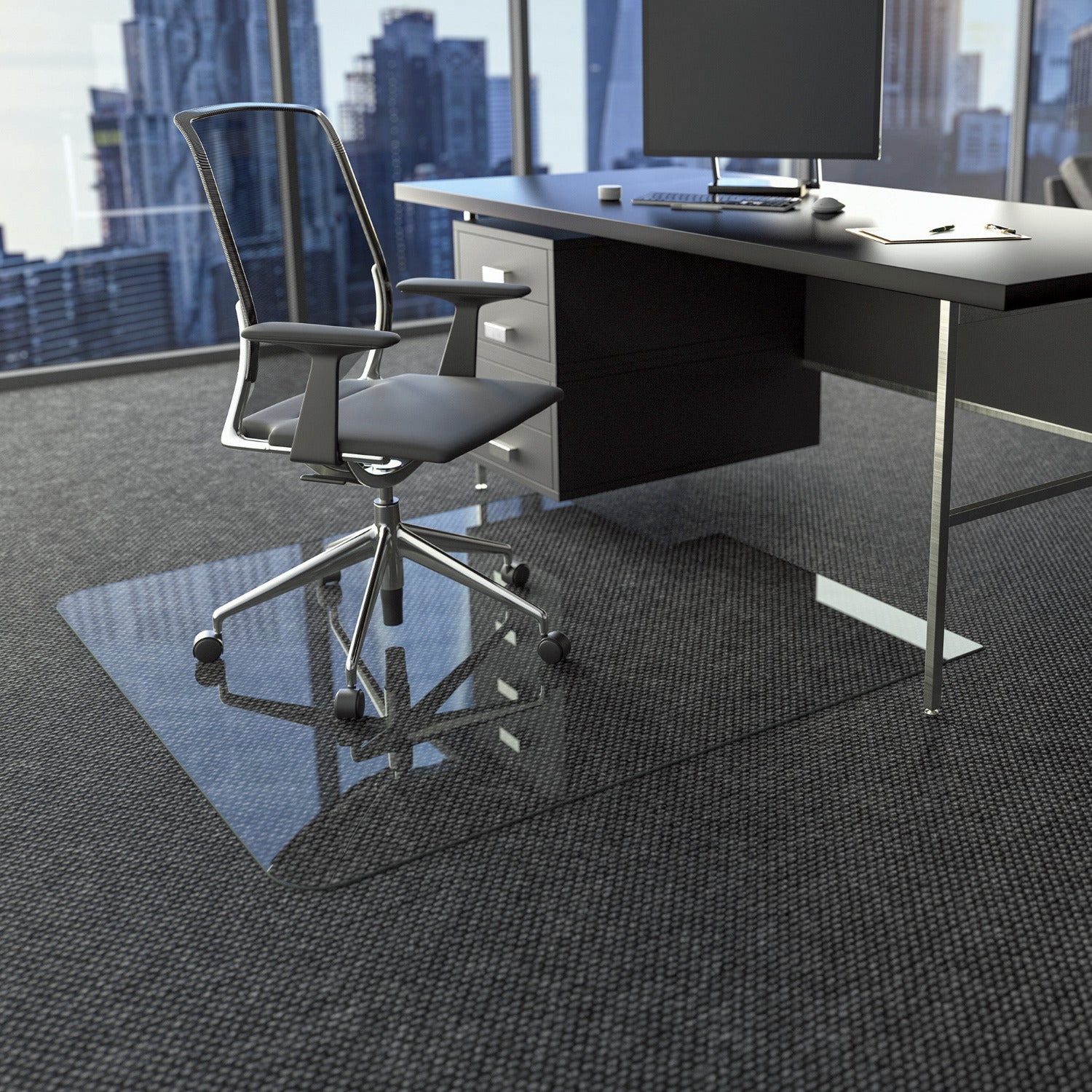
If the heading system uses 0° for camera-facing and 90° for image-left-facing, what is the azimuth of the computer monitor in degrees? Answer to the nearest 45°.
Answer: approximately 0°

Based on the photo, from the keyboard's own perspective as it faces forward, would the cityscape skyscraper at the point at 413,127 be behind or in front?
behind

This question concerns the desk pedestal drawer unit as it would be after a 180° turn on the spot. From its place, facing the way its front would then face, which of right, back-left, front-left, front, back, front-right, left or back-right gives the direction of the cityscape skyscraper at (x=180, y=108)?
left

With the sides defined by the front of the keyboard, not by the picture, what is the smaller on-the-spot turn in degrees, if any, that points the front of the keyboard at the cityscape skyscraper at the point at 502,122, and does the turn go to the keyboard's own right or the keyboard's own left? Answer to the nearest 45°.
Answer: approximately 180°

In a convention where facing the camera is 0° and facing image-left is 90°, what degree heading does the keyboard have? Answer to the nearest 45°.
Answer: approximately 0°

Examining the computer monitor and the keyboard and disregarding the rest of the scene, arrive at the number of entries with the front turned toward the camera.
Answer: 2

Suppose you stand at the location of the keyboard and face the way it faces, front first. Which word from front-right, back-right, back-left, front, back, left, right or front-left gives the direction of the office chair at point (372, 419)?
front-right

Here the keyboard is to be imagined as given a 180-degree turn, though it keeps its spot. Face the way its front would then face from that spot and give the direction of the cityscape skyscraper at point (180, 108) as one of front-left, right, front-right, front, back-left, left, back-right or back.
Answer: front-left

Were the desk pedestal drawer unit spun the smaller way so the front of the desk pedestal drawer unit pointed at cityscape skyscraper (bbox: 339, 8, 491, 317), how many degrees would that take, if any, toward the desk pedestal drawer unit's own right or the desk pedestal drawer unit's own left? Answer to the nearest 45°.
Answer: approximately 135° to the desk pedestal drawer unit's own right

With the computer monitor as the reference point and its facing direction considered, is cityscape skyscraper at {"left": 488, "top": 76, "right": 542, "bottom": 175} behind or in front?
behind
